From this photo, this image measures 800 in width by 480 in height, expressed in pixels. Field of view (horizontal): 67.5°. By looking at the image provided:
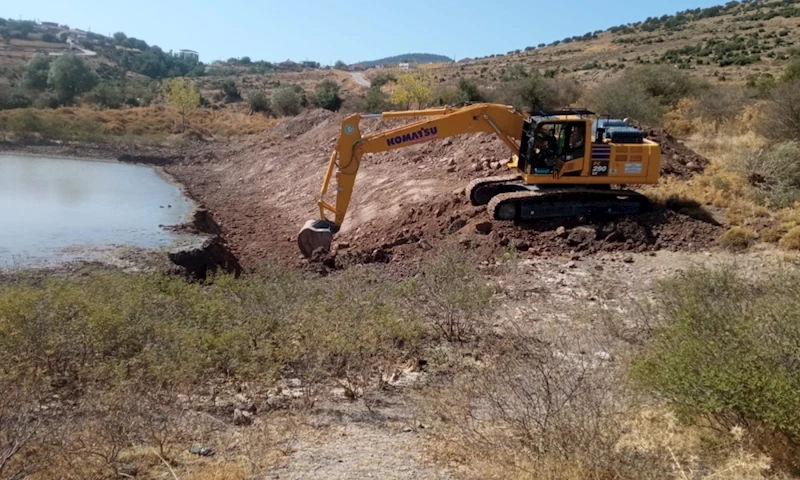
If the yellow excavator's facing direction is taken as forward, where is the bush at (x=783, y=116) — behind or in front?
behind

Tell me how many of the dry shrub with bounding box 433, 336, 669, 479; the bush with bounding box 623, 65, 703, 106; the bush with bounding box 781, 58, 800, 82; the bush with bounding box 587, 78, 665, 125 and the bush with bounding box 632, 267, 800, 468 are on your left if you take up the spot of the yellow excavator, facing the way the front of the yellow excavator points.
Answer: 2

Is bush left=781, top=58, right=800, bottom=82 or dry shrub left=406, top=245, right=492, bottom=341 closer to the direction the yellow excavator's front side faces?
the dry shrub

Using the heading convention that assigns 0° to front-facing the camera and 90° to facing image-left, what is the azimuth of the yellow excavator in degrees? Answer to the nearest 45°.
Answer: approximately 90°

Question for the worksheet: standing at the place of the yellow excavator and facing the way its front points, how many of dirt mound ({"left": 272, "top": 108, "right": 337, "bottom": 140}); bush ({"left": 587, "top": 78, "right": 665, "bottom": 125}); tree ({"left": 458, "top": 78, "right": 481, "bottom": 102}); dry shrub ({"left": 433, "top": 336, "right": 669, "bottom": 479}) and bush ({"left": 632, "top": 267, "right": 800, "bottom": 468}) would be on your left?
2

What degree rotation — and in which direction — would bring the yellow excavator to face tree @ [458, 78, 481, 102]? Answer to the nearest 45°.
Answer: approximately 90° to its right

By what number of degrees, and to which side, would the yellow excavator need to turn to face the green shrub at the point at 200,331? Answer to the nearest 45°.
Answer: approximately 45° to its left

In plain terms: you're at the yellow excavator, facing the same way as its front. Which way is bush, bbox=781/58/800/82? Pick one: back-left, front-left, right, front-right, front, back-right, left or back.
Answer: back-right

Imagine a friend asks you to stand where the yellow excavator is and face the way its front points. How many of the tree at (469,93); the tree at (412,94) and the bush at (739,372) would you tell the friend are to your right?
2

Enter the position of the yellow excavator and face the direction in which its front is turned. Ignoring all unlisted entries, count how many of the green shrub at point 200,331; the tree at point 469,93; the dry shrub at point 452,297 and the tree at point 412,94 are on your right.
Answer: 2

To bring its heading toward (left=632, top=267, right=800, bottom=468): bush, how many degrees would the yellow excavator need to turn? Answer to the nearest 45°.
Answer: approximately 90° to its left

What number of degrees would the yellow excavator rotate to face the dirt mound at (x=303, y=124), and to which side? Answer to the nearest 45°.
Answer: approximately 45° to its right

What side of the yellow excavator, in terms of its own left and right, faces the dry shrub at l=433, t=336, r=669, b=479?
left

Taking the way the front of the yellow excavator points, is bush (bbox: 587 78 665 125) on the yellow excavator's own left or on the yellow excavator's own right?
on the yellow excavator's own right

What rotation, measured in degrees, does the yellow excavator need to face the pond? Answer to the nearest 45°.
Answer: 0° — it already faces it

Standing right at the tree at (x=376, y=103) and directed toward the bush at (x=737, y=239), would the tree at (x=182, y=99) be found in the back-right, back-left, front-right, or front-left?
back-right
